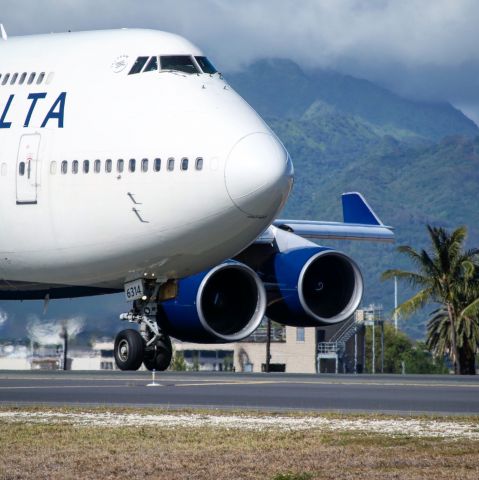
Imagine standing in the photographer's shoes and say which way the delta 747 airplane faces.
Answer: facing the viewer and to the right of the viewer

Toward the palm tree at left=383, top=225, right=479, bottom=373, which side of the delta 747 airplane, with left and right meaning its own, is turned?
left
